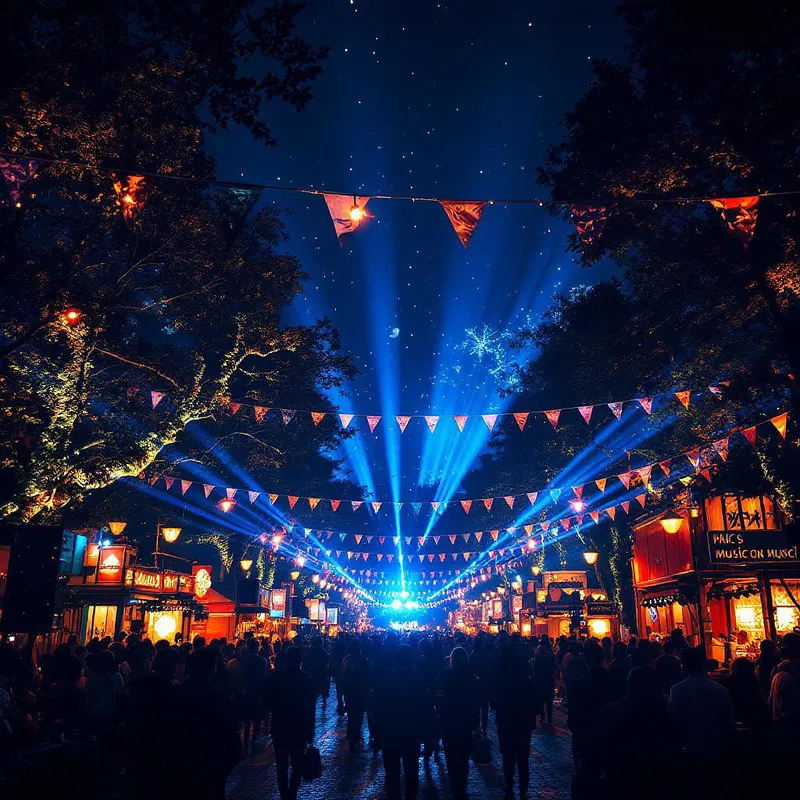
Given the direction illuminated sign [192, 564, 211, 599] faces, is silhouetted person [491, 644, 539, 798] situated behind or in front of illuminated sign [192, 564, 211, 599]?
in front

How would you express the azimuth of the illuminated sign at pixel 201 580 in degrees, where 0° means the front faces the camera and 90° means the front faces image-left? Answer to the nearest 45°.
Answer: approximately 315°

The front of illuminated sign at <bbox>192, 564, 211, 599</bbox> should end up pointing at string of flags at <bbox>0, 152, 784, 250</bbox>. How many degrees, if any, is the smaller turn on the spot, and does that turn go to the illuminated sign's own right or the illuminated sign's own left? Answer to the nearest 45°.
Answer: approximately 45° to the illuminated sign's own right

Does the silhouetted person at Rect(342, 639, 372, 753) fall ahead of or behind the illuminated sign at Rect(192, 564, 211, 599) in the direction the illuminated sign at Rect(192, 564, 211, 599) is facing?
ahead

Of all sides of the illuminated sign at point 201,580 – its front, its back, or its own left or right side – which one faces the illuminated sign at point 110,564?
right

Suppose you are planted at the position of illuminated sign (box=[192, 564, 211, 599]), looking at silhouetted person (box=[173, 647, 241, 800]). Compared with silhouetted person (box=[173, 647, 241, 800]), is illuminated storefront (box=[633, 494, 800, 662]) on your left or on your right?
left

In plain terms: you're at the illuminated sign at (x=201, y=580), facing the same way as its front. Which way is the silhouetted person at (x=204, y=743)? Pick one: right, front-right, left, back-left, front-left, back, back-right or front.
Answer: front-right

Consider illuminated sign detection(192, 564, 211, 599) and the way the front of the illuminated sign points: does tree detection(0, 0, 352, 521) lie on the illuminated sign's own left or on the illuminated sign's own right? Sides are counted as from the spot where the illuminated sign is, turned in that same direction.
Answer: on the illuminated sign's own right

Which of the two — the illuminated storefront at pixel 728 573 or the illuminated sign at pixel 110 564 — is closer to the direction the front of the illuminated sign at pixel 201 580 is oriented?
the illuminated storefront
